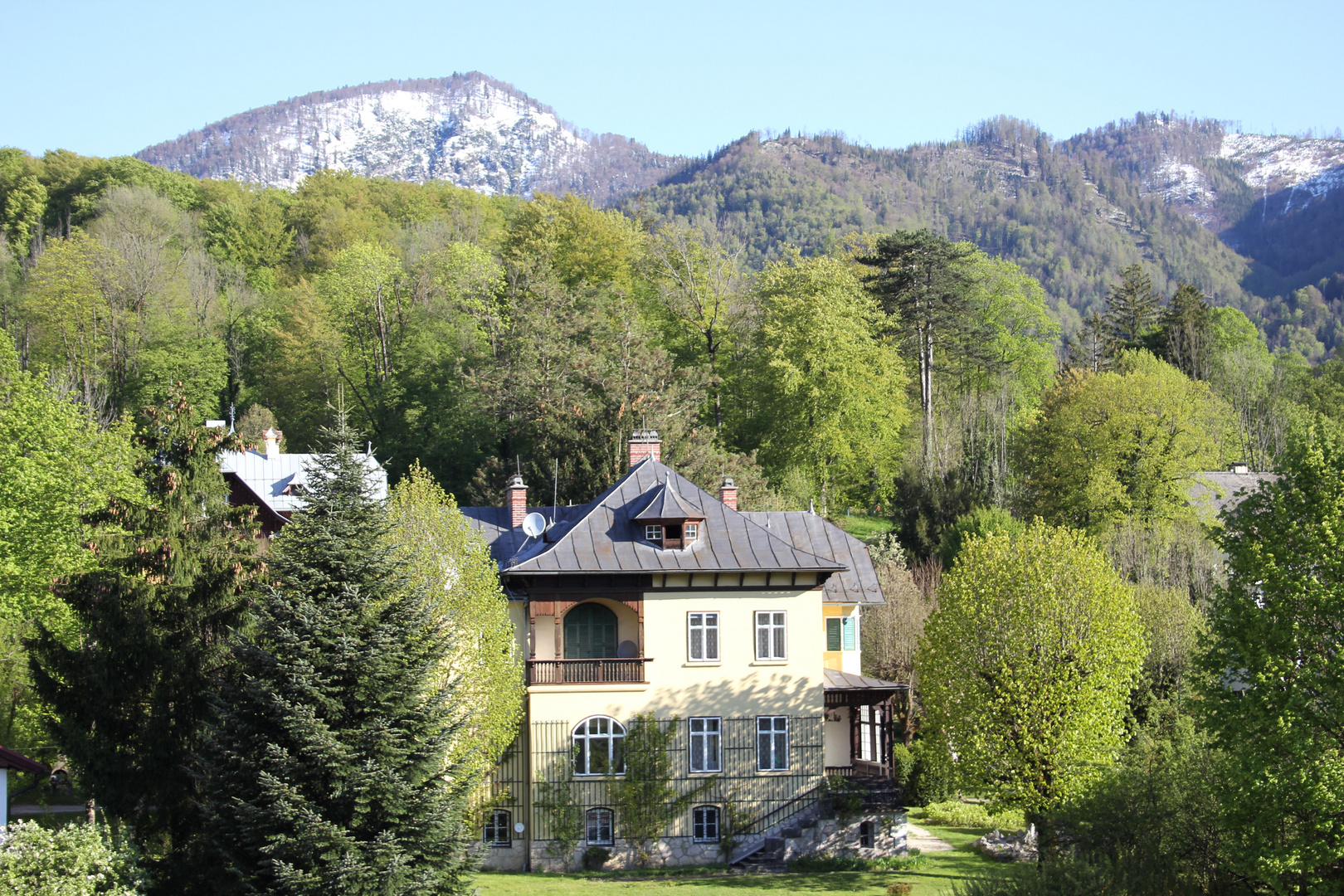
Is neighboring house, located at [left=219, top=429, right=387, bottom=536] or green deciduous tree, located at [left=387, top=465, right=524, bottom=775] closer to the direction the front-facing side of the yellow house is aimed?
the green deciduous tree

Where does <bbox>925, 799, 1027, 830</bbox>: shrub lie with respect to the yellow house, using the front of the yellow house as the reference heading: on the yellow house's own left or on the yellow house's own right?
on the yellow house's own left

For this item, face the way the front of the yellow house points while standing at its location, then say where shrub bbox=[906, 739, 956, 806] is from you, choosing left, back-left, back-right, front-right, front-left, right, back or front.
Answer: back-left

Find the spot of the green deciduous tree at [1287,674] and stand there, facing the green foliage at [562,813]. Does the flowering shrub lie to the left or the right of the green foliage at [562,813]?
left

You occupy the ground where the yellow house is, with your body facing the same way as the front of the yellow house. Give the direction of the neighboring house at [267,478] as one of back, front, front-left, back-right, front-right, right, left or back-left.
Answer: back-right

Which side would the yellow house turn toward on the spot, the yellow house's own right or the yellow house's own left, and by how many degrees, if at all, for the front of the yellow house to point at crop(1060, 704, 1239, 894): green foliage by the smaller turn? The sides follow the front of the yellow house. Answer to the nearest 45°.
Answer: approximately 45° to the yellow house's own left

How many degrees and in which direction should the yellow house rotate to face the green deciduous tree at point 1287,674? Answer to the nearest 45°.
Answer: approximately 45° to its left

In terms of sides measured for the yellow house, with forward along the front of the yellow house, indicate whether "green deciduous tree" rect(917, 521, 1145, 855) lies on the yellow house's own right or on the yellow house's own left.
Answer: on the yellow house's own left

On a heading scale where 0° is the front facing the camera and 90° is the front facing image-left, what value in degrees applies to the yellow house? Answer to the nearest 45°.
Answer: approximately 0°
